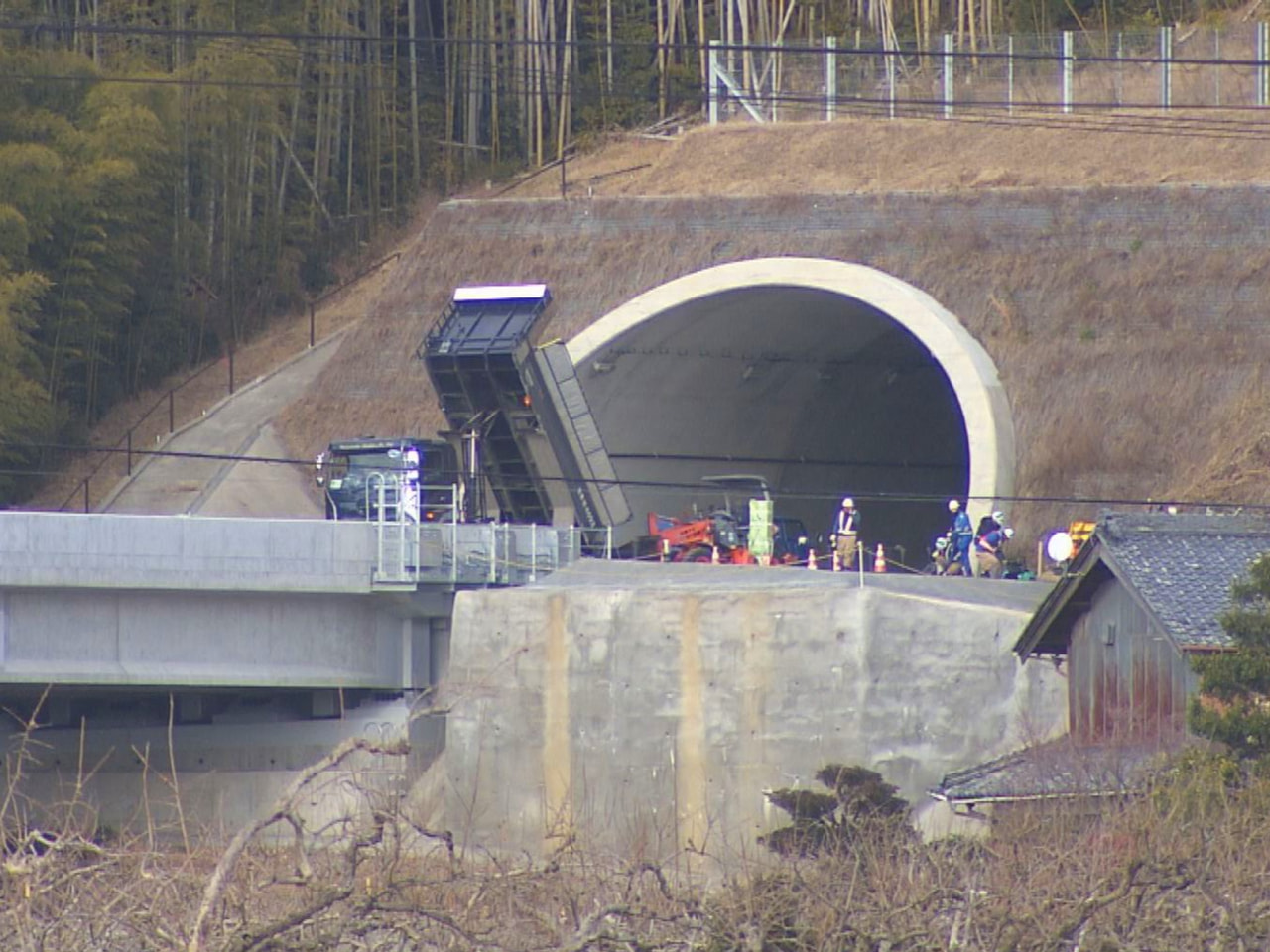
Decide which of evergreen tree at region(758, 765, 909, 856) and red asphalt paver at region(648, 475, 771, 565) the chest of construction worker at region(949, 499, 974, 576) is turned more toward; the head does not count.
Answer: the red asphalt paver

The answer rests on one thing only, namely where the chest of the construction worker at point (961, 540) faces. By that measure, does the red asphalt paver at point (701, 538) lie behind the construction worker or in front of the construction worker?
in front

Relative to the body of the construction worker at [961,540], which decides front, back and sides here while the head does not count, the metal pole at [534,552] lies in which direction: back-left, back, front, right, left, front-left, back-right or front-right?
front

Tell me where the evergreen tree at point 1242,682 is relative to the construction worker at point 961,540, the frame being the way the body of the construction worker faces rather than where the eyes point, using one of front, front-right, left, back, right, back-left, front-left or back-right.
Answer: left

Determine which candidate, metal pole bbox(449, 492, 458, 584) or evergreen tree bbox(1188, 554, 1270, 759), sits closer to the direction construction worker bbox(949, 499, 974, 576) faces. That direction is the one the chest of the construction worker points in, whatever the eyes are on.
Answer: the metal pole

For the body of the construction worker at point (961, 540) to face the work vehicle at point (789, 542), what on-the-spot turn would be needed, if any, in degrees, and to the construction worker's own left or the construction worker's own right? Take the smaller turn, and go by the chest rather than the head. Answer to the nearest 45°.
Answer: approximately 45° to the construction worker's own right

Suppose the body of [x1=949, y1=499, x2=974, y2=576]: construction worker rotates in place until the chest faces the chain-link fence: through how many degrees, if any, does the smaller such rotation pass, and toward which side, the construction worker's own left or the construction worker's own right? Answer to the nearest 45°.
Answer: approximately 90° to the construction worker's own right

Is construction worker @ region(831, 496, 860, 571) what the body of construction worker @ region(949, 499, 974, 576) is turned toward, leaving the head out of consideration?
yes

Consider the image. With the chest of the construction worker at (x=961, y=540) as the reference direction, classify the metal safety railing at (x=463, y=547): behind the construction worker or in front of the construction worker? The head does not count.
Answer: in front

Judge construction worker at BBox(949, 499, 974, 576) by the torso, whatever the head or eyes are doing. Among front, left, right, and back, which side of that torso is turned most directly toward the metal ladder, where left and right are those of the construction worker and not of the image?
front

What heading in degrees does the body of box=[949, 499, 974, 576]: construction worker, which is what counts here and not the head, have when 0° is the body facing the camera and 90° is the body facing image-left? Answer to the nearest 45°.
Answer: approximately 90°
